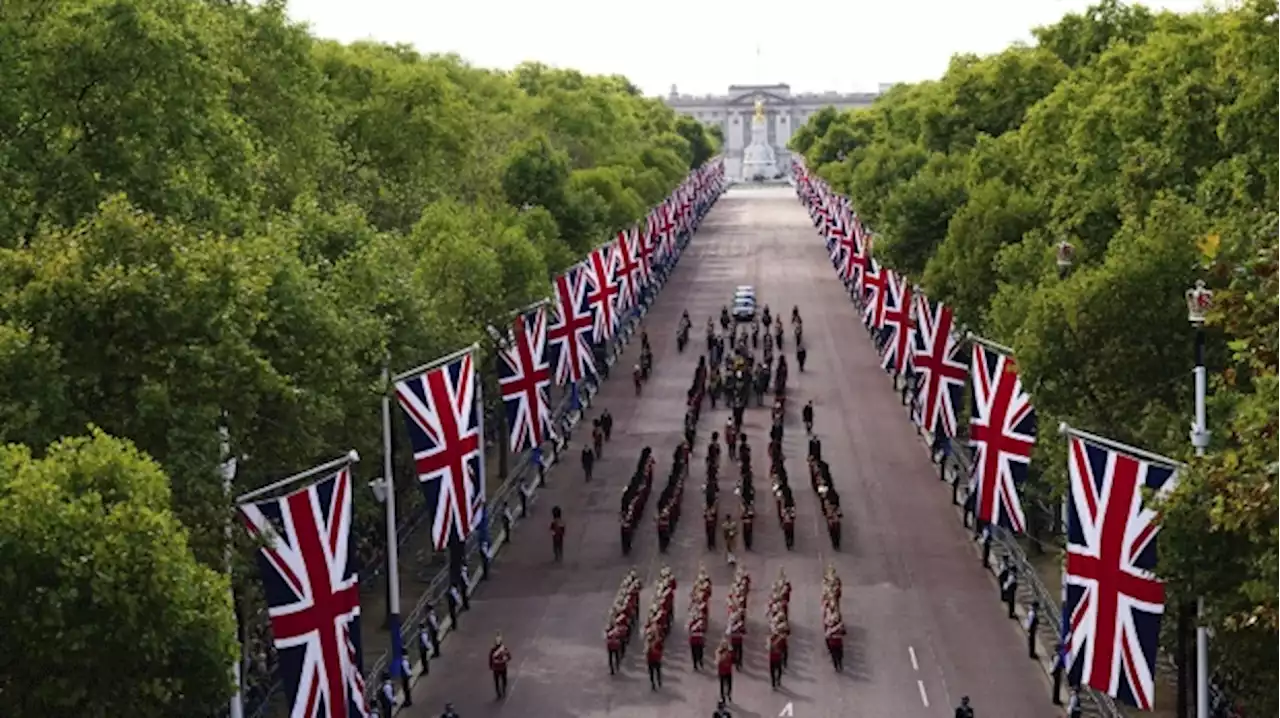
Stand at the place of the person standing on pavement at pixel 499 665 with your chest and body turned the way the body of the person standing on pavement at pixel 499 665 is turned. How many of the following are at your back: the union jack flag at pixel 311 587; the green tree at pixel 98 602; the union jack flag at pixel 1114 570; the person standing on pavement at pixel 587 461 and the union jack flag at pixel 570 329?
2

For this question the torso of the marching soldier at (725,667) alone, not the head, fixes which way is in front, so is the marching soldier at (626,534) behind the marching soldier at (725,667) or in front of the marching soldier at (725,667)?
behind

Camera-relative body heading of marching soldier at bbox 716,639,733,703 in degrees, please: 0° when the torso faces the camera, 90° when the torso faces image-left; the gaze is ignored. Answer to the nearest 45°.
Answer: approximately 0°

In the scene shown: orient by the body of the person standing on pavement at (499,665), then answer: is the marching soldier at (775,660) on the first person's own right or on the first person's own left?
on the first person's own left

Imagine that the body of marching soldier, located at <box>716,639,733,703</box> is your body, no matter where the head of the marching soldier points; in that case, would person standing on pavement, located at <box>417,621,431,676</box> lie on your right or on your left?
on your right

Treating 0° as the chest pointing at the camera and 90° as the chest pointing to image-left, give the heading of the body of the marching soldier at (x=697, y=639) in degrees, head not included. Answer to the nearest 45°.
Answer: approximately 0°
